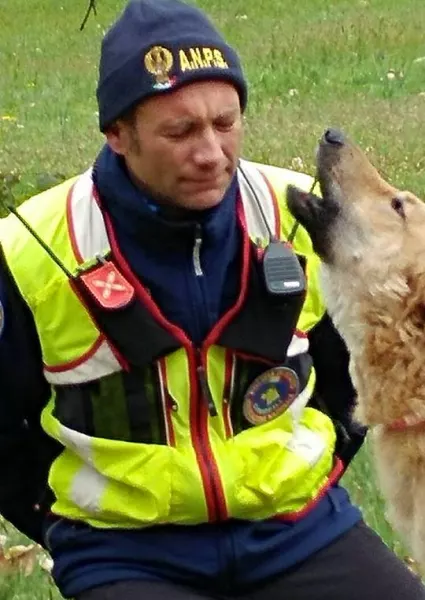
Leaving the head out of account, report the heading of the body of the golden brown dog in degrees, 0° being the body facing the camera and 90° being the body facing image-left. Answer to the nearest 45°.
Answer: approximately 90°
